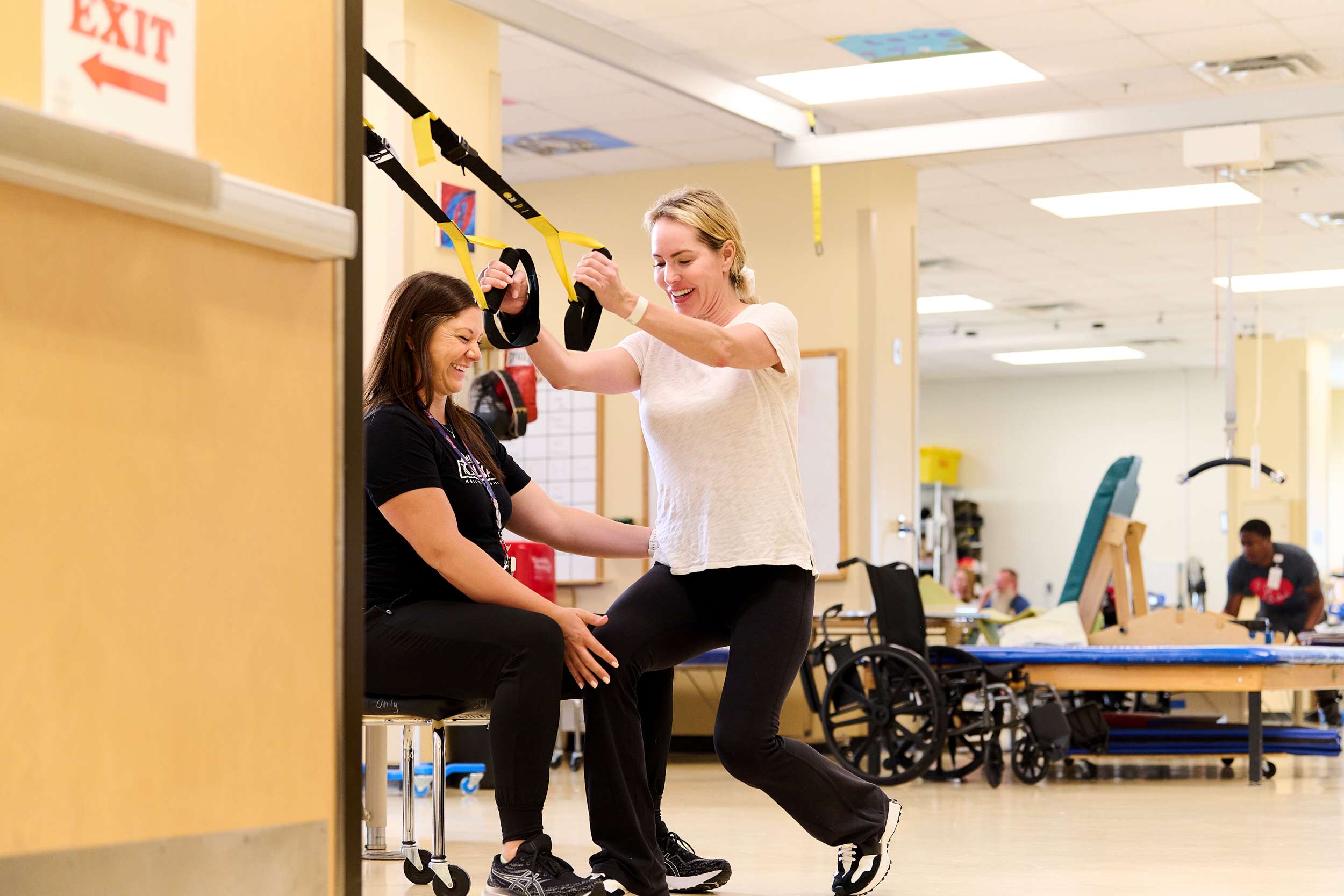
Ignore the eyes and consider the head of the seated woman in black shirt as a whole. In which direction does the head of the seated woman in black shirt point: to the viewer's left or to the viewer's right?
to the viewer's right

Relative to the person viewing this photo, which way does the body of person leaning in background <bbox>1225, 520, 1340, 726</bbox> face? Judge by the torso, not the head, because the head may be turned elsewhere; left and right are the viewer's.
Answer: facing the viewer and to the left of the viewer

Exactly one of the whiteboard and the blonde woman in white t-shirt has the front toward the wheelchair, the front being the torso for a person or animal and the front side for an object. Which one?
the whiteboard

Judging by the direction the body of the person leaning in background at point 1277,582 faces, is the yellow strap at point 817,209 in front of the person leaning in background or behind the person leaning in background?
in front

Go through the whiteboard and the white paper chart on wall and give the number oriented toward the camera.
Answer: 2

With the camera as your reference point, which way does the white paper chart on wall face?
facing the viewer

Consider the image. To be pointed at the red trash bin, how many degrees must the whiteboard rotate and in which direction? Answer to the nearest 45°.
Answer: approximately 45° to its right

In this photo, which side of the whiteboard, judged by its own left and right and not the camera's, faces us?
front

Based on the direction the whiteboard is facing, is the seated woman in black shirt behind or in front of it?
in front

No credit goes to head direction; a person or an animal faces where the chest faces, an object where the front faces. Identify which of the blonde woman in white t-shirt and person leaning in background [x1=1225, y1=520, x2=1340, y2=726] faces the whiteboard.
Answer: the person leaning in background

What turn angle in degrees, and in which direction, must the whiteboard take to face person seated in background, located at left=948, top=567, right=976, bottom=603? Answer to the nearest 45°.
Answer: approximately 180°
